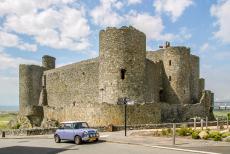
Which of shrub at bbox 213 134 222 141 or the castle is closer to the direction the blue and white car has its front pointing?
the shrub

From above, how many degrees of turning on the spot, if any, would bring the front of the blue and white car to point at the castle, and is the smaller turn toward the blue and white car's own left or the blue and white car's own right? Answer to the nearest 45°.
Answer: approximately 135° to the blue and white car's own left
